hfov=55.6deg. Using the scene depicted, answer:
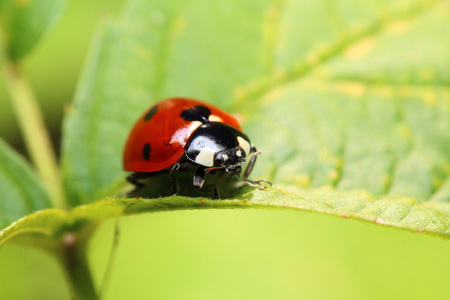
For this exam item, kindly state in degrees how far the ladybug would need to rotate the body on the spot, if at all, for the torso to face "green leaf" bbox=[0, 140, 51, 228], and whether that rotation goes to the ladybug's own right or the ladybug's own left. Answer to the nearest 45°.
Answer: approximately 135° to the ladybug's own right

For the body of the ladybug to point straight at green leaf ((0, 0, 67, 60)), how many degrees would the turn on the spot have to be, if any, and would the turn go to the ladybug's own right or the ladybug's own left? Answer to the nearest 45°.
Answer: approximately 180°

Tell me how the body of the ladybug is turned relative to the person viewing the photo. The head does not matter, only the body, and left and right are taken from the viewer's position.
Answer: facing the viewer and to the right of the viewer
